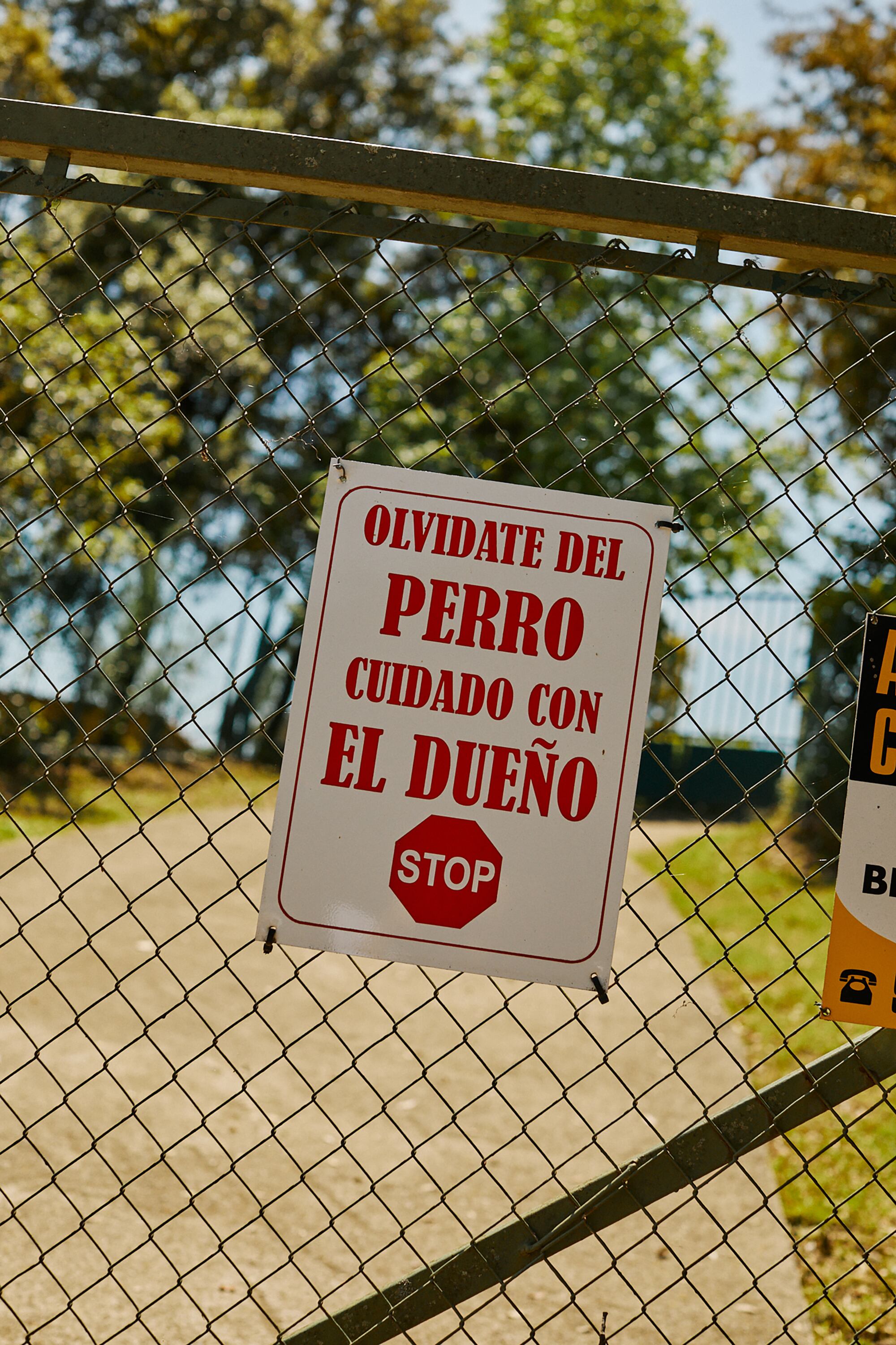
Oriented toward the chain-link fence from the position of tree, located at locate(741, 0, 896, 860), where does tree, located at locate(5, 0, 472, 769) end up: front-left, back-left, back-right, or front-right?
back-right

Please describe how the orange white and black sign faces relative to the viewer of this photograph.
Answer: facing the viewer

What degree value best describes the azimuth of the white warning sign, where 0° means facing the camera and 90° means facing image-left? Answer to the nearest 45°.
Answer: approximately 0°

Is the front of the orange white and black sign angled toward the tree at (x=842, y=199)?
no

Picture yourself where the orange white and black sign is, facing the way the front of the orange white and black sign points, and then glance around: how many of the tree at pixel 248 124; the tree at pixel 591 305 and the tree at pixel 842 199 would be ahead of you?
0

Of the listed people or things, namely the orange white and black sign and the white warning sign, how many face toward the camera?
2

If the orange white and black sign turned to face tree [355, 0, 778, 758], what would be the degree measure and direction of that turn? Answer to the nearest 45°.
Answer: approximately 180°

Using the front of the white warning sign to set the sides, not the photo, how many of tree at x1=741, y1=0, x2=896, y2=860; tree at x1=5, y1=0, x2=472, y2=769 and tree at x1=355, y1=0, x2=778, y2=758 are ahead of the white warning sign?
0

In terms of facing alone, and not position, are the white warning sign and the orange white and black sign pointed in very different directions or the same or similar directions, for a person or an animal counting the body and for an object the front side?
same or similar directions
